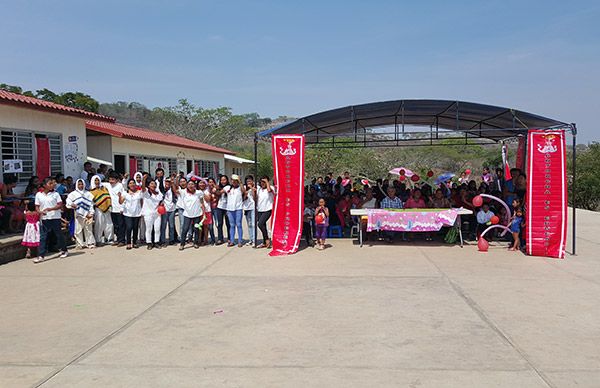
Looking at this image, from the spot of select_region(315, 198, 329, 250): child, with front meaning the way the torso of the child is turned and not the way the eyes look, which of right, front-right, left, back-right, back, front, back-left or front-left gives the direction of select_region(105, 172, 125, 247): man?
right

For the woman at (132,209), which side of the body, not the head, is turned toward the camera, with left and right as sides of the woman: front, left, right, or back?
front

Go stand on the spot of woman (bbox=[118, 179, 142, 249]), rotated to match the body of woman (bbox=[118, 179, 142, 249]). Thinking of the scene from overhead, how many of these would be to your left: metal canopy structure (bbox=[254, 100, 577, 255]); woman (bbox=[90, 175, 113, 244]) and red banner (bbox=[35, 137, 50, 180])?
1

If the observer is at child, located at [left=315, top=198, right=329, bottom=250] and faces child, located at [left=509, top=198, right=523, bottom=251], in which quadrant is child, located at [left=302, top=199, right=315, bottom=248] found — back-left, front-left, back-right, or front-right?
back-left

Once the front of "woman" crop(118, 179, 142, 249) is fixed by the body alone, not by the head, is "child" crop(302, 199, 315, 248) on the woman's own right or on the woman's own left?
on the woman's own left

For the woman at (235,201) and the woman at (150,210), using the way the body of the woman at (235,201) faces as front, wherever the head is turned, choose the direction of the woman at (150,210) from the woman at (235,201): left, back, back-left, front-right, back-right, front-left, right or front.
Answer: right

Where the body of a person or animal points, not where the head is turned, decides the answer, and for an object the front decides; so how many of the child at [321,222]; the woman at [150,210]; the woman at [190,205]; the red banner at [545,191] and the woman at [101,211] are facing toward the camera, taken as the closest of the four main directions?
5

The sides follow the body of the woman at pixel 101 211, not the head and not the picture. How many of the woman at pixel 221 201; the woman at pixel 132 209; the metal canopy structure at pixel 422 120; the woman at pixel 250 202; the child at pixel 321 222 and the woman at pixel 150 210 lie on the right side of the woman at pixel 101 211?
0

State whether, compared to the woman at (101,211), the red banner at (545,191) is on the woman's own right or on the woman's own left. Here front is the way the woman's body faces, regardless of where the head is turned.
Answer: on the woman's own left

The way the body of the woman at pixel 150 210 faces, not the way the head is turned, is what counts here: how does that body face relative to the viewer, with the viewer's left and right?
facing the viewer

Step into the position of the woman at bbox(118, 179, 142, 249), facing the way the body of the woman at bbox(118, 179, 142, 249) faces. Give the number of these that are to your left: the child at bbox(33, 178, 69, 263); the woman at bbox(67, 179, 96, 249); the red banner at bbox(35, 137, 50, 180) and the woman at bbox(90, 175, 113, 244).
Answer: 0

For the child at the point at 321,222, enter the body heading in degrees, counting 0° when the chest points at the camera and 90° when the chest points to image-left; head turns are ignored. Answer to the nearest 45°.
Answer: approximately 0°

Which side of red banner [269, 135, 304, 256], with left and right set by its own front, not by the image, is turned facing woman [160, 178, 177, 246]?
right

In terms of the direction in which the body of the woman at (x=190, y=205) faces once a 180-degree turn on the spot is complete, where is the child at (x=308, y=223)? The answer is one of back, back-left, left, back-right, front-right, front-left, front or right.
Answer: right

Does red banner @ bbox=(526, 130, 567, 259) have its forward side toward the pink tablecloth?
no

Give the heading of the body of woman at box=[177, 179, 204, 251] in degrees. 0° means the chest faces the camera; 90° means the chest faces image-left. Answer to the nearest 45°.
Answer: approximately 0°
